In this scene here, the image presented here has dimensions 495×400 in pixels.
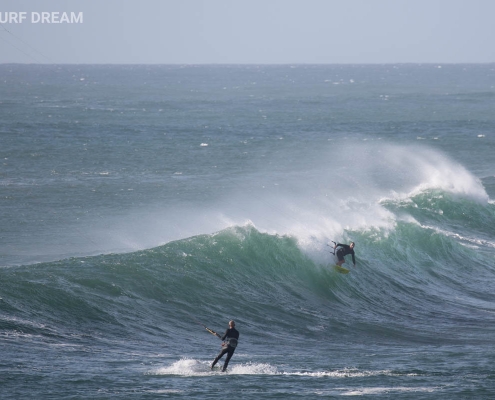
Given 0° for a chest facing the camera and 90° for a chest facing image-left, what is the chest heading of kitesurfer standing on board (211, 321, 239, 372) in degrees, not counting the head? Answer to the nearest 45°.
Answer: approximately 135°
